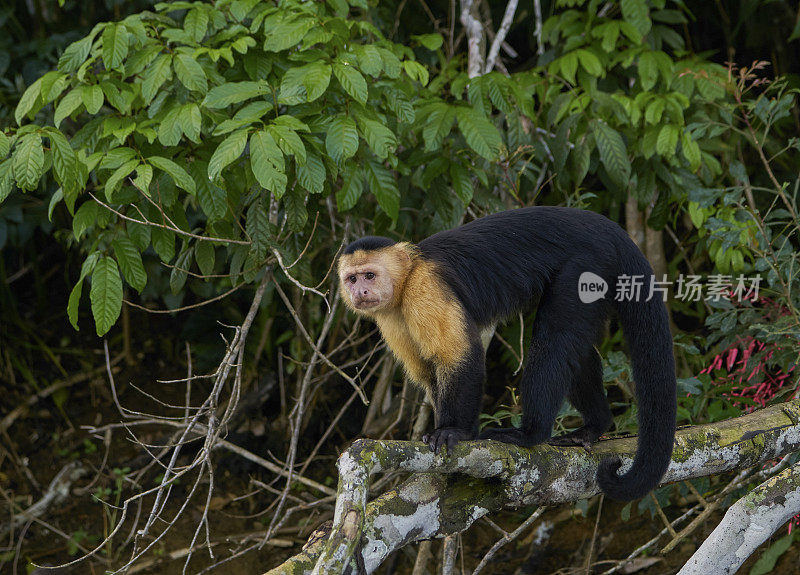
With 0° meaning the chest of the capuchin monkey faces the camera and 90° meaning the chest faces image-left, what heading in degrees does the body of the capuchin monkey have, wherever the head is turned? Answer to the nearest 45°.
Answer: approximately 90°

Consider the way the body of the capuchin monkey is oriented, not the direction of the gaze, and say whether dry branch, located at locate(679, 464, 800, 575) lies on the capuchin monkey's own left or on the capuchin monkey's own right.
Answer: on the capuchin monkey's own left

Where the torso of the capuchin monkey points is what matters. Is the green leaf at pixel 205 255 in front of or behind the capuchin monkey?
in front

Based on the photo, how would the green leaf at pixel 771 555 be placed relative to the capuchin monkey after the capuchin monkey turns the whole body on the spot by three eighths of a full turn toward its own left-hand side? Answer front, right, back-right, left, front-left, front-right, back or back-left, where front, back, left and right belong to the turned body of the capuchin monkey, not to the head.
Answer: left
